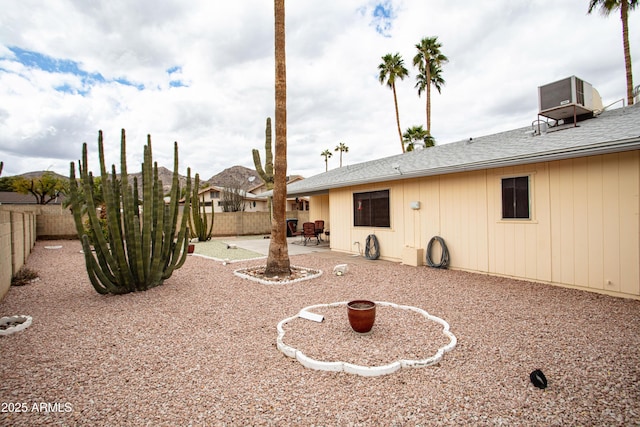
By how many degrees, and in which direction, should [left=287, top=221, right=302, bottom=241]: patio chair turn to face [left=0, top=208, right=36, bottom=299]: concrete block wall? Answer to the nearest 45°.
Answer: approximately 135° to its right

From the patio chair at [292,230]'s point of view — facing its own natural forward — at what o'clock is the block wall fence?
The block wall fence is roughly at 6 o'clock from the patio chair.

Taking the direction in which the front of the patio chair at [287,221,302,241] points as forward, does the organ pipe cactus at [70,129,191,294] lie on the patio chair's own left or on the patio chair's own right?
on the patio chair's own right

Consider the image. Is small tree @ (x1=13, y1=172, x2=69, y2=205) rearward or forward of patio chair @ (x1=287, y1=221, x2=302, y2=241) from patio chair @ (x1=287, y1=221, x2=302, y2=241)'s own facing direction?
rearward

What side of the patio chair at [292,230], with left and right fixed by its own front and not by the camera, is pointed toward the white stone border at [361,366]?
right

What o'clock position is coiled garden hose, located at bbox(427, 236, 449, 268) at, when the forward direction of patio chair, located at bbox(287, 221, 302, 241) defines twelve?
The coiled garden hose is roughly at 2 o'clock from the patio chair.

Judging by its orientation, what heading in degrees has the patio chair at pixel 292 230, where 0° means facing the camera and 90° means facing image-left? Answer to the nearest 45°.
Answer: approximately 270°

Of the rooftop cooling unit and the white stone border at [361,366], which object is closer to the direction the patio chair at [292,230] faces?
the rooftop cooling unit
